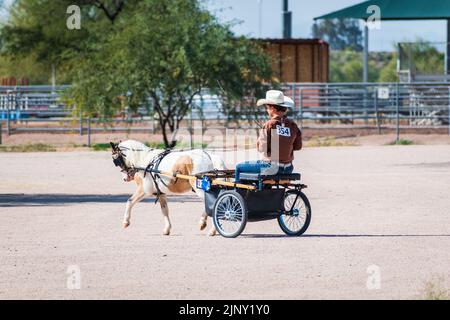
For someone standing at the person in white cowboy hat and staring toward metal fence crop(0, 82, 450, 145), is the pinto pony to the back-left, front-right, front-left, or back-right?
front-left

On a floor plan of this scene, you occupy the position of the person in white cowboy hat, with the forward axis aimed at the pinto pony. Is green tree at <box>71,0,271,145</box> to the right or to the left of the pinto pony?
right

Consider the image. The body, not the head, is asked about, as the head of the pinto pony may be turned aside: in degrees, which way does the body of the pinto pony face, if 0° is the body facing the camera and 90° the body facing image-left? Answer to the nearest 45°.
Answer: approximately 90°

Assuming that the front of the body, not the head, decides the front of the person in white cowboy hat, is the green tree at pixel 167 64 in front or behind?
in front

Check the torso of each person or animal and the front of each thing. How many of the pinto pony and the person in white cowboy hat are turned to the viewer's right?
0

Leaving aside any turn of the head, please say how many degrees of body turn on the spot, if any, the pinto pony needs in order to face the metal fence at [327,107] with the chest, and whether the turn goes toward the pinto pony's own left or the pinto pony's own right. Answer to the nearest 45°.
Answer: approximately 90° to the pinto pony's own right

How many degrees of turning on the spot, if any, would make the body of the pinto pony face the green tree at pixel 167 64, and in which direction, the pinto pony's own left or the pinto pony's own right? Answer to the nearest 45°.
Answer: approximately 90° to the pinto pony's own right

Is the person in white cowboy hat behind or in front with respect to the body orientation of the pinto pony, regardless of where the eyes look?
behind

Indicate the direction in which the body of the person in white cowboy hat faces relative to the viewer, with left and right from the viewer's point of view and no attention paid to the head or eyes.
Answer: facing away from the viewer and to the left of the viewer
